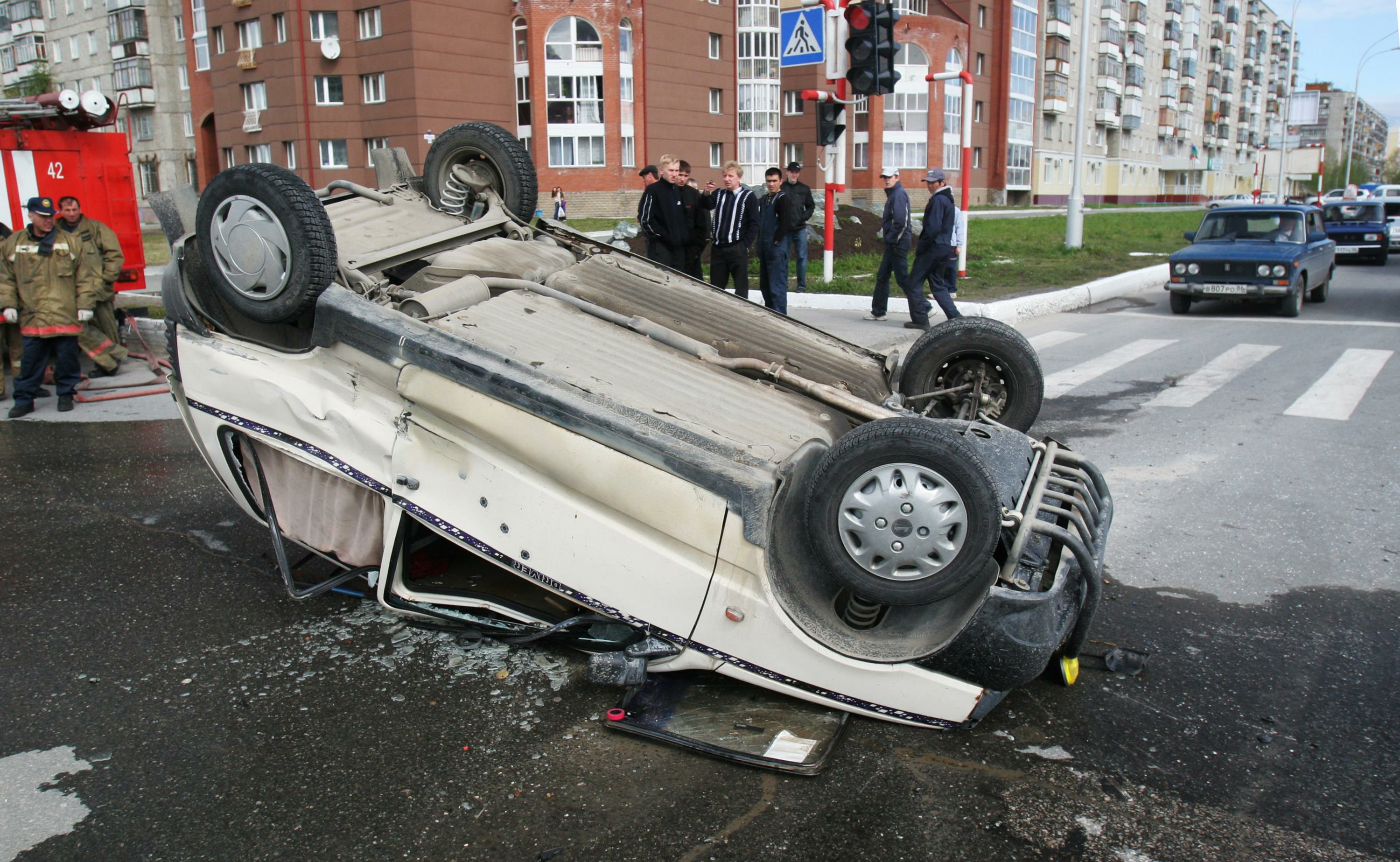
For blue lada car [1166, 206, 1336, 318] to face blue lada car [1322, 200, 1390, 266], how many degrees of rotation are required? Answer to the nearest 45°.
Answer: approximately 180°

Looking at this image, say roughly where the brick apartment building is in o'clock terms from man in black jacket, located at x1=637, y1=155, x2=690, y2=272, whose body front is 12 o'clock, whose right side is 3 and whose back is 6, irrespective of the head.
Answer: The brick apartment building is roughly at 7 o'clock from the man in black jacket.

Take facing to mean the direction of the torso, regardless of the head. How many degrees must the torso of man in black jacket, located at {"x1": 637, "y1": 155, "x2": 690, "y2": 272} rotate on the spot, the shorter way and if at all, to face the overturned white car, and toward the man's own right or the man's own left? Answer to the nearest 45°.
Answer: approximately 45° to the man's own right

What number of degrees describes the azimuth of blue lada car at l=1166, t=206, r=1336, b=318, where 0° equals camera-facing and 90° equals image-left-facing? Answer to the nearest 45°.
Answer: approximately 0°

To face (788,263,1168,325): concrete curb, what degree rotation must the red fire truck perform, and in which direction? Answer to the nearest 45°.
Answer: approximately 135° to its right

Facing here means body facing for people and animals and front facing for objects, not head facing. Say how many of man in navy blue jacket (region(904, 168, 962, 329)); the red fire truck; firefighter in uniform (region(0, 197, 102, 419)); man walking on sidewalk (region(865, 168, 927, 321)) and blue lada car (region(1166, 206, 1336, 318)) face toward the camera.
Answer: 2
